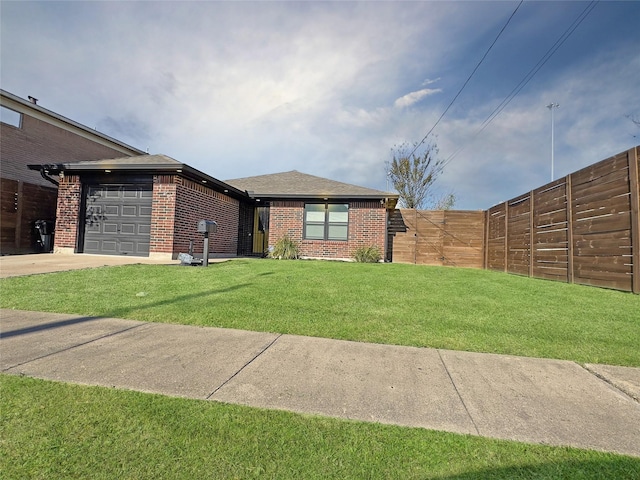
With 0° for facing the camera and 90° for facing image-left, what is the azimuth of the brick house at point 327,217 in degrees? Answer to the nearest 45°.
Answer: approximately 0°

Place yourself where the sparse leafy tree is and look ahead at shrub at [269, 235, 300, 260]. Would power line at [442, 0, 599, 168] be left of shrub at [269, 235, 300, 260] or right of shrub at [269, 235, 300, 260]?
left

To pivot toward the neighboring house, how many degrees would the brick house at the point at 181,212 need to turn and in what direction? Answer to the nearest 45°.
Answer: approximately 135° to its right

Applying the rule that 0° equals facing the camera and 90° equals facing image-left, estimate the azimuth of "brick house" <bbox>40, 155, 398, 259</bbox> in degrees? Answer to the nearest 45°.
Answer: approximately 0°

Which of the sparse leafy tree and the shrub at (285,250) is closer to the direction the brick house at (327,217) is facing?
the shrub

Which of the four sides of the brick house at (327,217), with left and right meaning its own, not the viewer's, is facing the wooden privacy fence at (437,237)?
left

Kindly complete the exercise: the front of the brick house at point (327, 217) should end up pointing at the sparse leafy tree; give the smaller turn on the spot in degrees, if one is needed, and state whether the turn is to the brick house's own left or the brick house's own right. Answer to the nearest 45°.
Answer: approximately 135° to the brick house's own left
